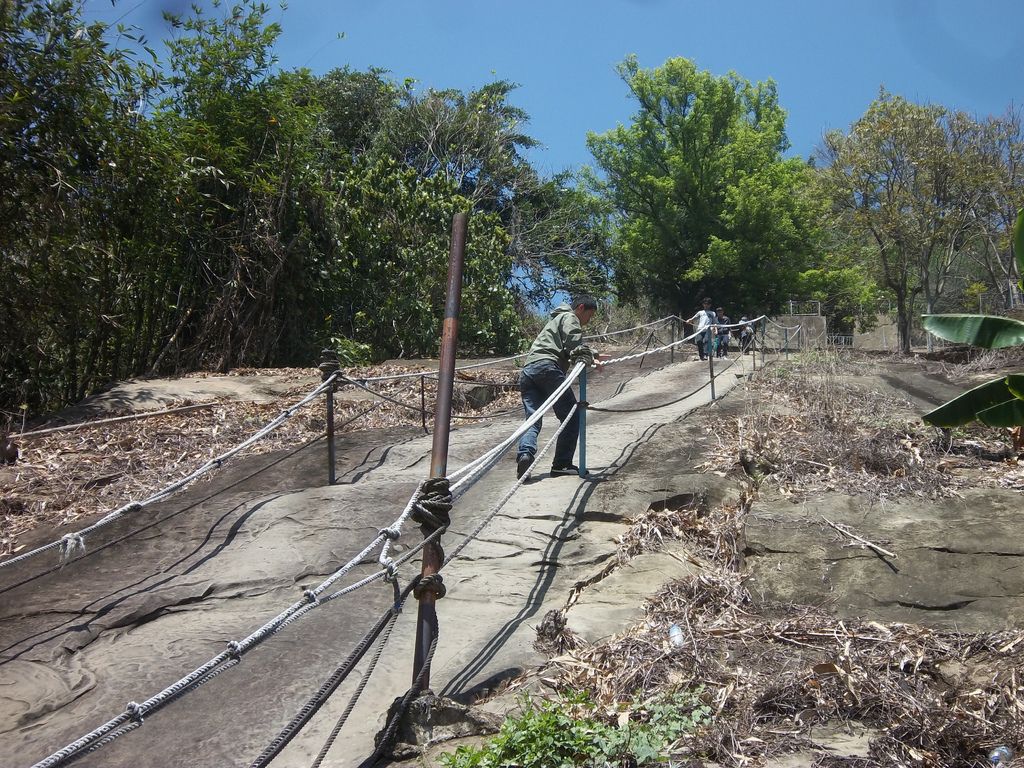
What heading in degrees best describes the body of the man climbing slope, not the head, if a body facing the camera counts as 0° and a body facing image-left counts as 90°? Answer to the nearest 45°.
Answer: approximately 270°

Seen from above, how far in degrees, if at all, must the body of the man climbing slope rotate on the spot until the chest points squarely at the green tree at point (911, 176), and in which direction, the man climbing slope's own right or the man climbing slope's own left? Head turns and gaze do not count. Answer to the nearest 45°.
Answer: approximately 45° to the man climbing slope's own left

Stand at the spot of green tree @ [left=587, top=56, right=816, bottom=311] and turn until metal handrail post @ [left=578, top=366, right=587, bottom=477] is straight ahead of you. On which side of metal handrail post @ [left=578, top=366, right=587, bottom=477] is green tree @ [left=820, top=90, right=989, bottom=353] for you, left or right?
left

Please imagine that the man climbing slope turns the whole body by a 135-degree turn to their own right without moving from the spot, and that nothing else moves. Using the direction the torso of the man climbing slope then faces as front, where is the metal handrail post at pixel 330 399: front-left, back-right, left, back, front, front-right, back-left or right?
front-right

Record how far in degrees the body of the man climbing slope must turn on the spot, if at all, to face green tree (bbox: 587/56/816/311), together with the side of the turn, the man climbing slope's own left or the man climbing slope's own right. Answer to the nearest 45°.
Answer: approximately 90° to the man climbing slope's own left

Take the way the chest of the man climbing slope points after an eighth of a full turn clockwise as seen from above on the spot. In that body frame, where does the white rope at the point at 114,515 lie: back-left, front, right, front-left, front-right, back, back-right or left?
right
